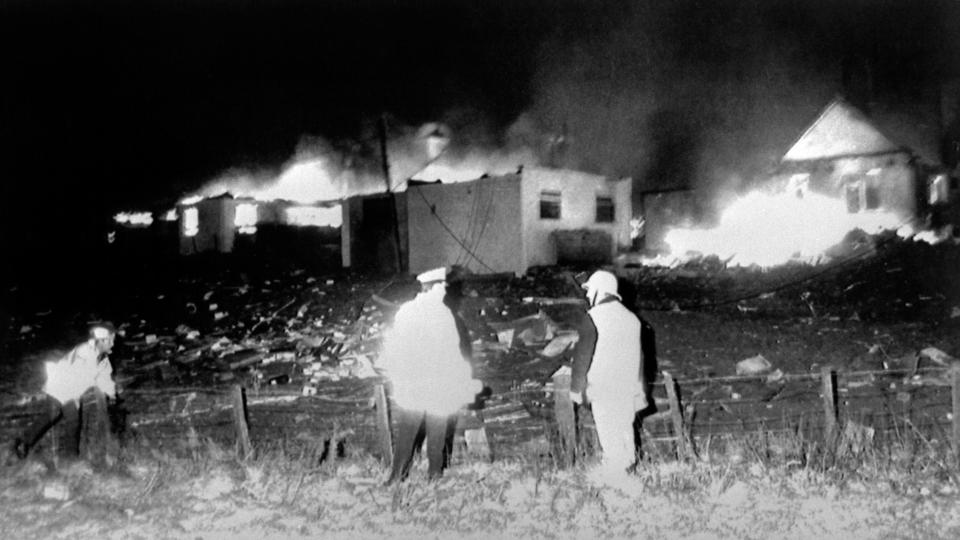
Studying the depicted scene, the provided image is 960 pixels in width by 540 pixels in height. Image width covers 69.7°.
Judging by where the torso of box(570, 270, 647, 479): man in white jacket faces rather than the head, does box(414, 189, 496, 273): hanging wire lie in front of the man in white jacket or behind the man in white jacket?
in front

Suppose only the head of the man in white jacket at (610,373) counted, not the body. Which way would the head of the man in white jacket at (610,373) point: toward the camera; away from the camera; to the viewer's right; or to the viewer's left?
to the viewer's left

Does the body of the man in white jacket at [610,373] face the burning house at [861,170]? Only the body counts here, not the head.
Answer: no

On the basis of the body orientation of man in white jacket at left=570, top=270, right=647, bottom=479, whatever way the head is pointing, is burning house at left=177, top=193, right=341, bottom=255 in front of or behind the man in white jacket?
in front

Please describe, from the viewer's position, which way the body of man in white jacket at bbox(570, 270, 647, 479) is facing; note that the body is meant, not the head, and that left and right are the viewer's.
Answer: facing away from the viewer and to the left of the viewer

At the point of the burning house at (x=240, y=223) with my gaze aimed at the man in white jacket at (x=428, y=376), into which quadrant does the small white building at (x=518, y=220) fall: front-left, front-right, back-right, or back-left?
front-left

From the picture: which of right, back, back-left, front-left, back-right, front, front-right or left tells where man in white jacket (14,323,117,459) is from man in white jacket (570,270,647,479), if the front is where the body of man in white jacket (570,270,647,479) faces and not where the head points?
front-left

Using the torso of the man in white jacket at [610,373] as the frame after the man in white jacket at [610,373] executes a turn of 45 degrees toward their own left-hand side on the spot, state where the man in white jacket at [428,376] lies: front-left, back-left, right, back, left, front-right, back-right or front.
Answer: front

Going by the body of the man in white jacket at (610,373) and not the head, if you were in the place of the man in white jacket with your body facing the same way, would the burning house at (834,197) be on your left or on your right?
on your right
